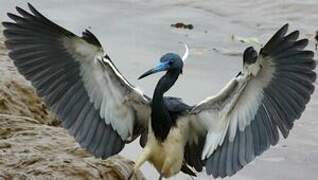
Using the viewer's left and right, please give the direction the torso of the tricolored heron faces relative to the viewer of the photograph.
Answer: facing the viewer and to the left of the viewer
